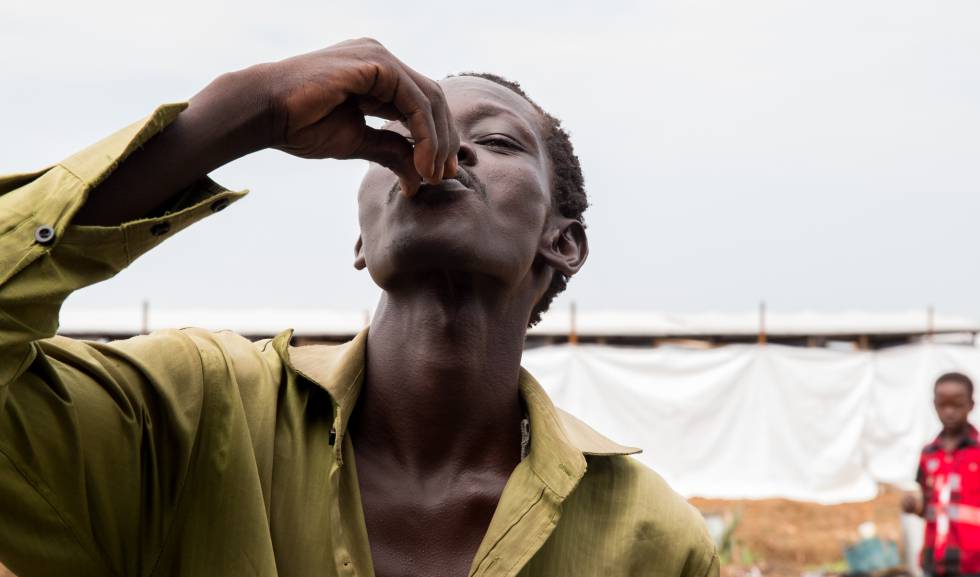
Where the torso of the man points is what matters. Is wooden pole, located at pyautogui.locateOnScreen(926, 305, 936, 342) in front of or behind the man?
behind

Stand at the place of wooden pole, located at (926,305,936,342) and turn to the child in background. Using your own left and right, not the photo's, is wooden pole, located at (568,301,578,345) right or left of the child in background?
right

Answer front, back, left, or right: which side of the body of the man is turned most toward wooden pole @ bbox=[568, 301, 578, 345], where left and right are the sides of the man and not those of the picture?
back

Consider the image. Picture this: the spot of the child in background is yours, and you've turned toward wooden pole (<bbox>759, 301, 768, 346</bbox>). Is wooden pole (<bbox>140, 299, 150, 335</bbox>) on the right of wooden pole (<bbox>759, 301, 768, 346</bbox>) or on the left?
left

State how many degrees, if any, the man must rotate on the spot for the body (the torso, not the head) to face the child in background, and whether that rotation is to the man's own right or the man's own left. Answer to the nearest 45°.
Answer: approximately 135° to the man's own left

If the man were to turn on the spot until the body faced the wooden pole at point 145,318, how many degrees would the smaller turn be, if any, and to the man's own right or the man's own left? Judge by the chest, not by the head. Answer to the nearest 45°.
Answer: approximately 180°

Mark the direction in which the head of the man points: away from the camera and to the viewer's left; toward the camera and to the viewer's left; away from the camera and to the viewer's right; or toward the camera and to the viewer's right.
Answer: toward the camera and to the viewer's left

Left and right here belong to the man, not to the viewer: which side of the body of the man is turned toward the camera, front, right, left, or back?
front
